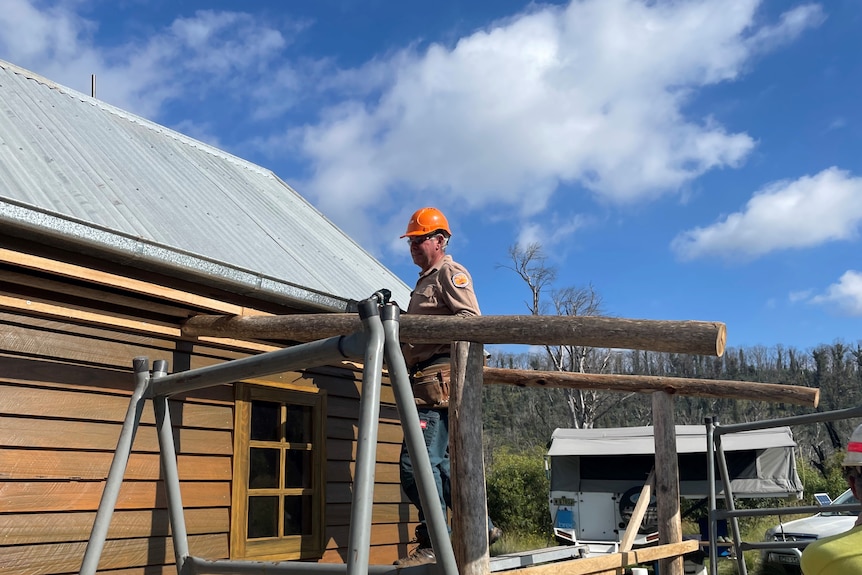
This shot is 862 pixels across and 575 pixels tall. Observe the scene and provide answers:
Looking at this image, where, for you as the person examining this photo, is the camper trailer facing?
facing away from the viewer

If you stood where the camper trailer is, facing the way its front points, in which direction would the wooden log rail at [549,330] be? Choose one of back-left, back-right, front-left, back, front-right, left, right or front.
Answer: back

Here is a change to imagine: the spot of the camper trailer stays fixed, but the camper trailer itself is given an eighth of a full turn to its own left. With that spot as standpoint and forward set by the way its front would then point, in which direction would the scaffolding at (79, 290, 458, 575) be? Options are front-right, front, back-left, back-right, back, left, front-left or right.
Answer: back-left

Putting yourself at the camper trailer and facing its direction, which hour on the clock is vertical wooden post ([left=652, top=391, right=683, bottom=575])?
The vertical wooden post is roughly at 6 o'clock from the camper trailer.

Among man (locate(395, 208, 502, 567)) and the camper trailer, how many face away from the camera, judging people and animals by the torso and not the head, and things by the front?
1

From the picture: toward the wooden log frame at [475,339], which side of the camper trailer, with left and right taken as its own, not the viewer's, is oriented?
back
